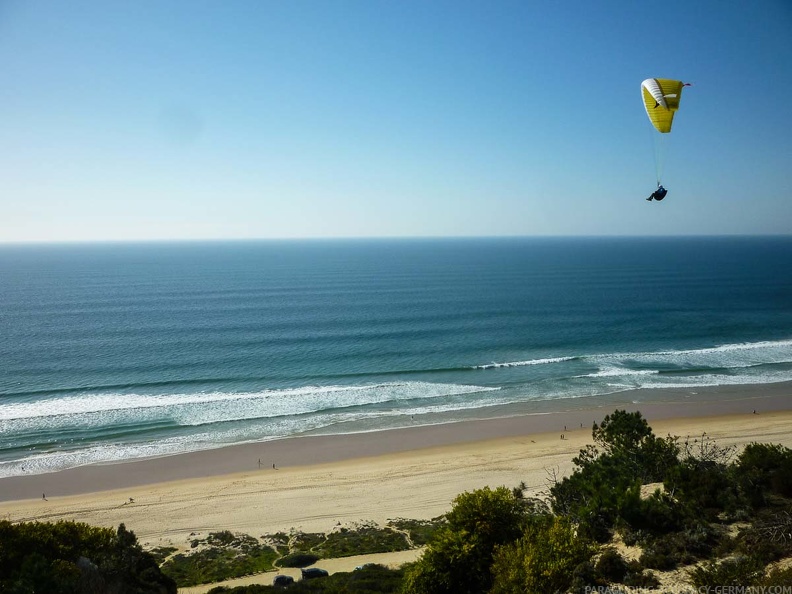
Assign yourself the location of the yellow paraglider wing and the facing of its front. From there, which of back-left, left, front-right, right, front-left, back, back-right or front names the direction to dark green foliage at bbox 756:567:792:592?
left

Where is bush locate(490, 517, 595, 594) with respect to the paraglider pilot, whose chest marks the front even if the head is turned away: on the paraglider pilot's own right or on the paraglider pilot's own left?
on the paraglider pilot's own left

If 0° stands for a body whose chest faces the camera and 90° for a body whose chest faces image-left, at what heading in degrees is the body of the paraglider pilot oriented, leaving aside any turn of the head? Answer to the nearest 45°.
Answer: approximately 90°

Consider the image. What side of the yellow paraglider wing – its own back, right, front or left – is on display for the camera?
left

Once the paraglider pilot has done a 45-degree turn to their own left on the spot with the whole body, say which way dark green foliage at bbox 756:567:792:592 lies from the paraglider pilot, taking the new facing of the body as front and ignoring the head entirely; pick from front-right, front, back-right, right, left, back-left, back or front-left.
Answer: front-left
